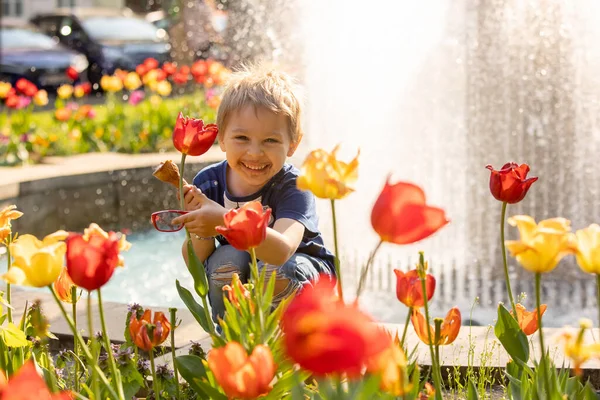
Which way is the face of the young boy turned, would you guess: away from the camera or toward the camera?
toward the camera
